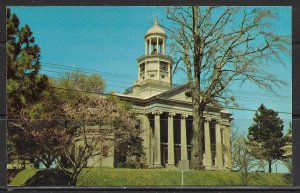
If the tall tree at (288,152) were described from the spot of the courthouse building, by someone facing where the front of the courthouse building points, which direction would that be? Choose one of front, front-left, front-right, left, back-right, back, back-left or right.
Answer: front-left

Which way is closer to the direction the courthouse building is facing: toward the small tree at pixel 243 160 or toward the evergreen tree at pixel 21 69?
the small tree

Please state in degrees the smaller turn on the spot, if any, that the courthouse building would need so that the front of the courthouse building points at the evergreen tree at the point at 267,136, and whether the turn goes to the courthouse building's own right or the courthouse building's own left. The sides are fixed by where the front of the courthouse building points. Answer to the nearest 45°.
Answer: approximately 45° to the courthouse building's own left

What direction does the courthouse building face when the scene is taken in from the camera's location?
facing the viewer and to the right of the viewer

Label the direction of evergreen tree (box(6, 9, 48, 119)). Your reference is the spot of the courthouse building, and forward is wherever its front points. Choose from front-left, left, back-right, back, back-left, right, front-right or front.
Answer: back-right
